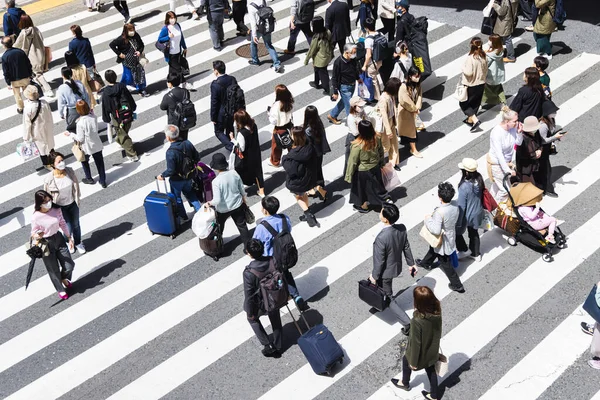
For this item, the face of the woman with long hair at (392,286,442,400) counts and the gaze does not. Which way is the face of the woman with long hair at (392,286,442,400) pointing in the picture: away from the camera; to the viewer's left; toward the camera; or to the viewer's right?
away from the camera

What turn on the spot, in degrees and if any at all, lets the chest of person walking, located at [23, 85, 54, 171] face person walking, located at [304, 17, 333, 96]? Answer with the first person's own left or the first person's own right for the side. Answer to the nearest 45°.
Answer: approximately 135° to the first person's own right

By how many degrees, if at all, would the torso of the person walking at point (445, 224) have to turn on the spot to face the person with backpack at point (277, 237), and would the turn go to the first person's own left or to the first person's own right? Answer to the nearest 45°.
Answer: approximately 45° to the first person's own left

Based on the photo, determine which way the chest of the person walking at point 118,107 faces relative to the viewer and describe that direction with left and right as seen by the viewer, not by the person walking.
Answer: facing away from the viewer and to the left of the viewer

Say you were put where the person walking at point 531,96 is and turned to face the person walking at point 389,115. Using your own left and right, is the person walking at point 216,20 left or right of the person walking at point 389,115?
right

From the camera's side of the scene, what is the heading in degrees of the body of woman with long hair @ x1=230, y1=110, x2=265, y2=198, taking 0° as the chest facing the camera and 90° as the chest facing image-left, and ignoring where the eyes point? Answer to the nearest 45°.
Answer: approximately 135°
